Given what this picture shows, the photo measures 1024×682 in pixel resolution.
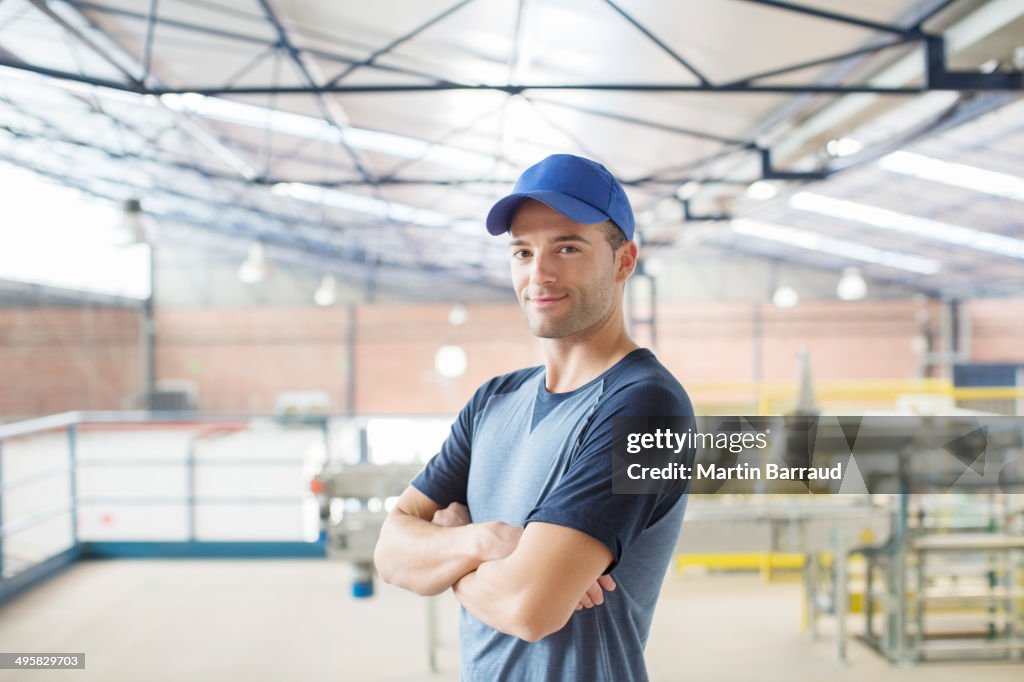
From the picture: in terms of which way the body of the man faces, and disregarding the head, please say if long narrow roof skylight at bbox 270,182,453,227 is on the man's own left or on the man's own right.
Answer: on the man's own right

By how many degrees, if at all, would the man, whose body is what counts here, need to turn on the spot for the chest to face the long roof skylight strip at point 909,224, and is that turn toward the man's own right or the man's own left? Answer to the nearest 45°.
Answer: approximately 180°

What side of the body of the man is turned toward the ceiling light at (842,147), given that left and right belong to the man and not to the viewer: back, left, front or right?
back

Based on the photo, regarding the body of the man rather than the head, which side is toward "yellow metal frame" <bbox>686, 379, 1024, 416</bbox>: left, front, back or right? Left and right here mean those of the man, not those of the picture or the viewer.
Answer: back

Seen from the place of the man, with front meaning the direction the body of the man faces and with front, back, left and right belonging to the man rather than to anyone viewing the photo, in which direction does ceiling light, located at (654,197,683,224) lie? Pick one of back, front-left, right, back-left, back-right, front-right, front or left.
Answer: back-right

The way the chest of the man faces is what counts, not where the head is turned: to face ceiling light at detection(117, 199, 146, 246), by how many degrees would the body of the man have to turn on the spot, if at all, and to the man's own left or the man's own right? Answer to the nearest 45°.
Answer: approximately 90° to the man's own right

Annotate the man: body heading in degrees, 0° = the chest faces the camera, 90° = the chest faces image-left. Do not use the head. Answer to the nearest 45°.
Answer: approximately 45°
